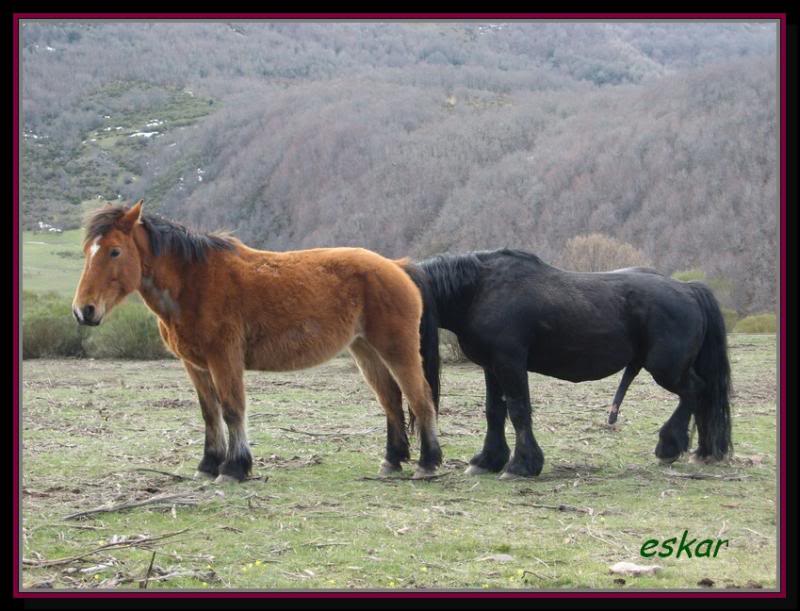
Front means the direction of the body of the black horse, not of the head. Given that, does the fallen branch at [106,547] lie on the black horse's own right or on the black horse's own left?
on the black horse's own left

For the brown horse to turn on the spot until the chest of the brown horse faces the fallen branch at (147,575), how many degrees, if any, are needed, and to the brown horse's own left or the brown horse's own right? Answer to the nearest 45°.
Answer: approximately 90° to the brown horse's own left

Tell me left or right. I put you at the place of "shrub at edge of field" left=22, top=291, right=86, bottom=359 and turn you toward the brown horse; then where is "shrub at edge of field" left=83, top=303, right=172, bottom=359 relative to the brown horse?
left

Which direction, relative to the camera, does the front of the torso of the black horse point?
to the viewer's left

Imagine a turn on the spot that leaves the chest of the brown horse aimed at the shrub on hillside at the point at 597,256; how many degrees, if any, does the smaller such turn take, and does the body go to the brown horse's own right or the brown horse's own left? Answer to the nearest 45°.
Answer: approximately 135° to the brown horse's own right

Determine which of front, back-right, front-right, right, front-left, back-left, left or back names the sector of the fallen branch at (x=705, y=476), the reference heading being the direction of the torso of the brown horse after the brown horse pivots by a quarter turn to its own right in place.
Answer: right

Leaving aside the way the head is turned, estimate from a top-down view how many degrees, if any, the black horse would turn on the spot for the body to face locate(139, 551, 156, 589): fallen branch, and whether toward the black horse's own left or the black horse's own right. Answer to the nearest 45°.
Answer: approximately 45° to the black horse's own left

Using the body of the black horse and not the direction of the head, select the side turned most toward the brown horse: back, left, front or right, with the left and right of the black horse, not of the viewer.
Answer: front

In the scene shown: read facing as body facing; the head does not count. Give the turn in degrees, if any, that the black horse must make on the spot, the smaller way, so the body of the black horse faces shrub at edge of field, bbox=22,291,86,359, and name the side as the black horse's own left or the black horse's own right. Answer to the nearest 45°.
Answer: approximately 45° to the black horse's own right

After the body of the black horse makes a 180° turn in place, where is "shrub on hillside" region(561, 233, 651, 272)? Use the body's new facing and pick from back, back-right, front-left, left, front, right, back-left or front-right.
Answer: left

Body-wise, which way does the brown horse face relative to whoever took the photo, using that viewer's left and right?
facing to the left of the viewer

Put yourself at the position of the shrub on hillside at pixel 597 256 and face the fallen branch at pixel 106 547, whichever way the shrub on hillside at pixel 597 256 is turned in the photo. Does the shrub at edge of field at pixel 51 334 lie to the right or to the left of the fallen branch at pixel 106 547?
right

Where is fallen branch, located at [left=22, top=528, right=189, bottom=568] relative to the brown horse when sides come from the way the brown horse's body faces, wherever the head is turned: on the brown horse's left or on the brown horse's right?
on the brown horse's left

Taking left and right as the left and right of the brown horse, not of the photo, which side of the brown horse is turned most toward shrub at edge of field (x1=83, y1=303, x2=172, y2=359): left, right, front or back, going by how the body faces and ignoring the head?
right

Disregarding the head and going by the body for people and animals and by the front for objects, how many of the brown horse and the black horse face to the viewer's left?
2
